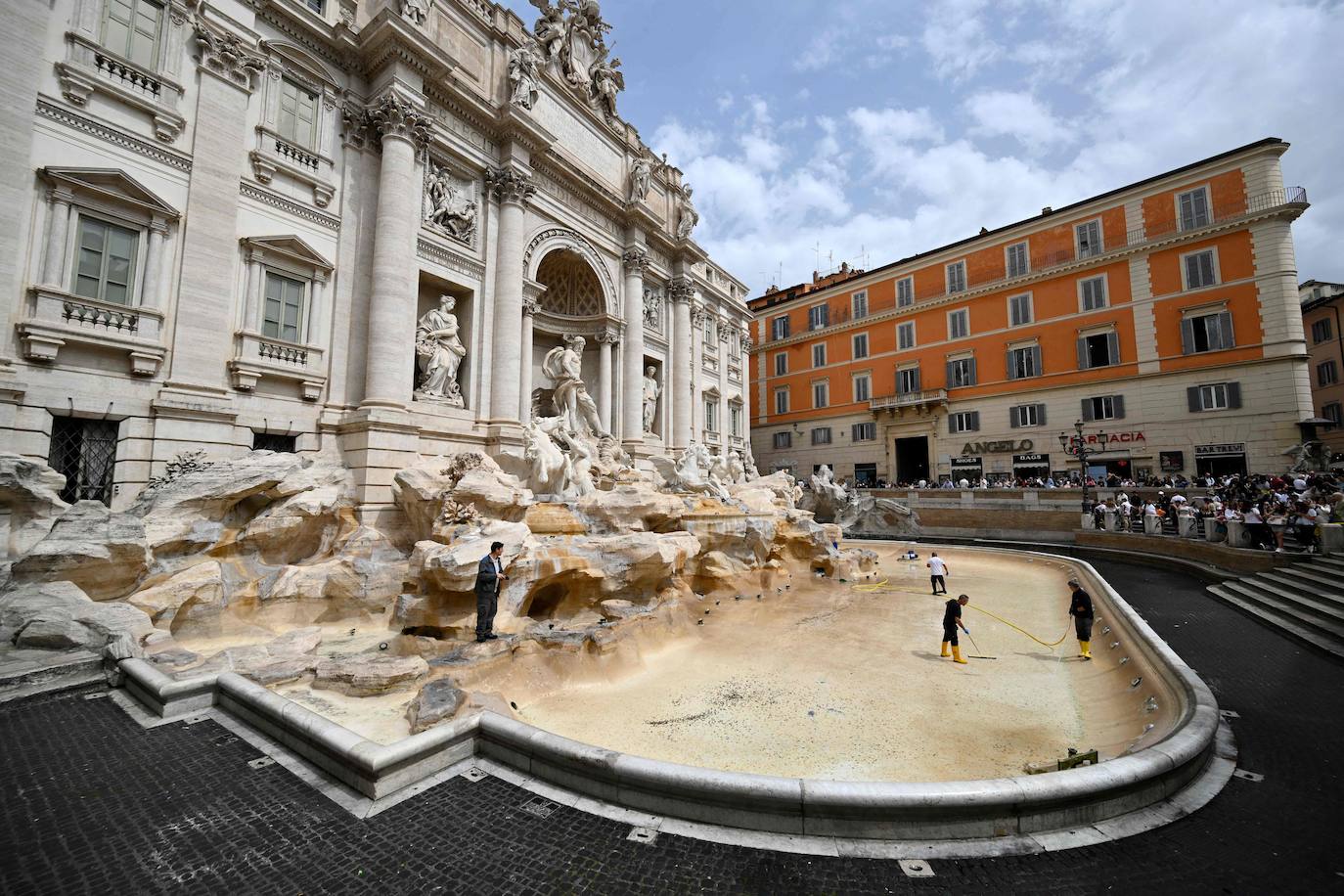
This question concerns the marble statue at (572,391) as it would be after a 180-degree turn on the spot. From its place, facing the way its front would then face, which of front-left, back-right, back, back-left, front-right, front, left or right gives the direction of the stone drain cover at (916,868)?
back-left

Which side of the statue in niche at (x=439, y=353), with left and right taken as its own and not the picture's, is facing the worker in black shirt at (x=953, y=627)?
front

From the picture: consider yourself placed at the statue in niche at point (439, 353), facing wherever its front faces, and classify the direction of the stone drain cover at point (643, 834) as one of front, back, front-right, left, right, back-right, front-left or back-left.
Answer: front-right

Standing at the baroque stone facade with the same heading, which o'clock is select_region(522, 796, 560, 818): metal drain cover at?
The metal drain cover is roughly at 1 o'clock from the baroque stone facade.

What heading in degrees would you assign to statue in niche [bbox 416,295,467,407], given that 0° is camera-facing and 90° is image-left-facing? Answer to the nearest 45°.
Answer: approximately 315°

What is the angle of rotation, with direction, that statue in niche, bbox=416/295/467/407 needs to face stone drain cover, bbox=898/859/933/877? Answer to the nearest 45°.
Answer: approximately 45° to its right

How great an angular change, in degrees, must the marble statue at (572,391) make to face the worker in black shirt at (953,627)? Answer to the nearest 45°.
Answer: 0° — it already faces them

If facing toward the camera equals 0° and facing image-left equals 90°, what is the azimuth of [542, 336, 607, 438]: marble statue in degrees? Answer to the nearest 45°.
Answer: approximately 315°
